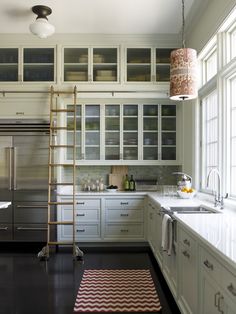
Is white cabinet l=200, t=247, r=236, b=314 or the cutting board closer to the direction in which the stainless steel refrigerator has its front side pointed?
the white cabinet

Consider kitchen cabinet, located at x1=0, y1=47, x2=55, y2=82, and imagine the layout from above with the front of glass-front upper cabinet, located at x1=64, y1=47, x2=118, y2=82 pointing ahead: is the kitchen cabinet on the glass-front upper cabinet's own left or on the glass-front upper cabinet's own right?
on the glass-front upper cabinet's own right

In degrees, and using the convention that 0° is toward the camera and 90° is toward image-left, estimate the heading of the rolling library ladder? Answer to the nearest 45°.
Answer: approximately 0°

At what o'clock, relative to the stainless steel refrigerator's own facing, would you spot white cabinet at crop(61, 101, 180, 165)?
The white cabinet is roughly at 9 o'clock from the stainless steel refrigerator.

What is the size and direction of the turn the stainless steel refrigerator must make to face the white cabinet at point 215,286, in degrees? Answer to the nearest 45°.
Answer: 0° — it already faces it

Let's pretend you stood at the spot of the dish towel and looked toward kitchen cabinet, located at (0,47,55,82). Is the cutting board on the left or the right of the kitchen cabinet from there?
right
